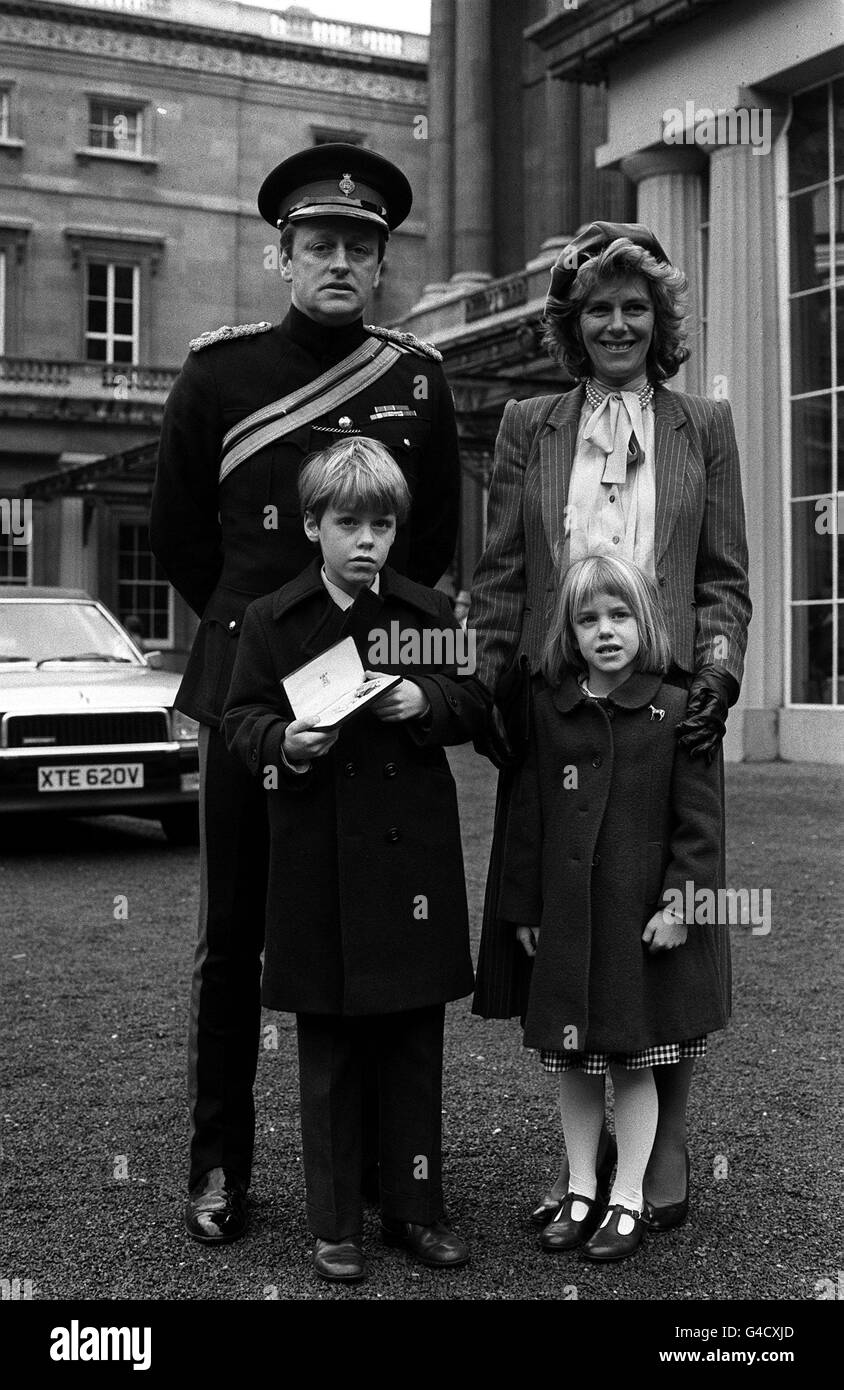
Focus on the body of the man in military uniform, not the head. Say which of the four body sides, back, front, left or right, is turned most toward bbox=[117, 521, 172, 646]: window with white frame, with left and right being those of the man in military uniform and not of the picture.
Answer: back

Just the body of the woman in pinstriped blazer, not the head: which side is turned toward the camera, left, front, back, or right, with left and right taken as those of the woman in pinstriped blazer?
front

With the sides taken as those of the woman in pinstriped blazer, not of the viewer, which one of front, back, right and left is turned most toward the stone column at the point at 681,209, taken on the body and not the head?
back

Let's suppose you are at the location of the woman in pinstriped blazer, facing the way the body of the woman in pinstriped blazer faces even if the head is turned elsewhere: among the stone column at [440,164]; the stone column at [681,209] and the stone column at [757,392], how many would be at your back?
3

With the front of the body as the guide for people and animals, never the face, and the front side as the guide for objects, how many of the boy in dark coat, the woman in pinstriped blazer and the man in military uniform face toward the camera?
3

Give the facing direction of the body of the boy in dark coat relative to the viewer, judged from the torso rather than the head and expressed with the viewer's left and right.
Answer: facing the viewer

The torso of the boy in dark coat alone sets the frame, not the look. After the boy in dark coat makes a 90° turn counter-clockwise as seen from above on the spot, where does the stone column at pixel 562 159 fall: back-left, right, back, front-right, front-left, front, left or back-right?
left

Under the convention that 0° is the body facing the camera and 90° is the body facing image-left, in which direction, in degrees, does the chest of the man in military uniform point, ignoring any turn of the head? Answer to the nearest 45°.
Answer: approximately 0°

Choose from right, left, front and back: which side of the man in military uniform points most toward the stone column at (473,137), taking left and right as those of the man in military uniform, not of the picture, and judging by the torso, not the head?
back
